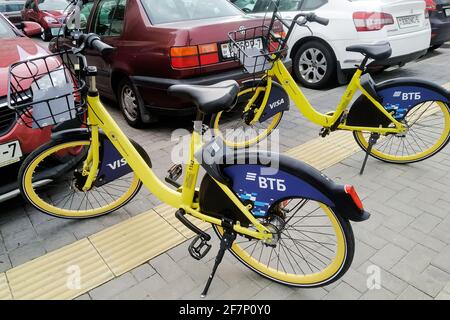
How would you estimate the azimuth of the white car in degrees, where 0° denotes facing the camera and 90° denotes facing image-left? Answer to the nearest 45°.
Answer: approximately 135°

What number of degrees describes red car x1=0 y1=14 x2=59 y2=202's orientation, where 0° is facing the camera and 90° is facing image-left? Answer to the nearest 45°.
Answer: approximately 45°

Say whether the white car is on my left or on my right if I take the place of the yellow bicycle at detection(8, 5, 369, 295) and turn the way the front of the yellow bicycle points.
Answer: on my right

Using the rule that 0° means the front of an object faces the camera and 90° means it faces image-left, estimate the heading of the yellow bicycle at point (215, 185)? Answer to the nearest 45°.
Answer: approximately 135°

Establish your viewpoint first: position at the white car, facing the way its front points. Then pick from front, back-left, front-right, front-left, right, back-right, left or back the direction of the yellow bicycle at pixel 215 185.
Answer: back-left

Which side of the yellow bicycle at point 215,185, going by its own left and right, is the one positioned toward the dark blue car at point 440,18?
right

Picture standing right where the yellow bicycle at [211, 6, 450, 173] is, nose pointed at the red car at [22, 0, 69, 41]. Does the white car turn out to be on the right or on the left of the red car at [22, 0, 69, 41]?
right

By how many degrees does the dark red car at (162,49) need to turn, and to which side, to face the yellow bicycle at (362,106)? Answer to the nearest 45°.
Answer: approximately 180°

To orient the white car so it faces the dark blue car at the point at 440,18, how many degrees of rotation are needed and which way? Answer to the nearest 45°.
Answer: approximately 90° to its right

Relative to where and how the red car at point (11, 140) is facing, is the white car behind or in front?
behind

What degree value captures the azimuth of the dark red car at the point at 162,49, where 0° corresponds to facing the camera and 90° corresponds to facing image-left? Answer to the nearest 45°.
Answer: approximately 135°

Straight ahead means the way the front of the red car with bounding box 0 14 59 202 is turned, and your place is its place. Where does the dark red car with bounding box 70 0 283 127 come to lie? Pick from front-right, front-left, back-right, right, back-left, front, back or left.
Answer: left
